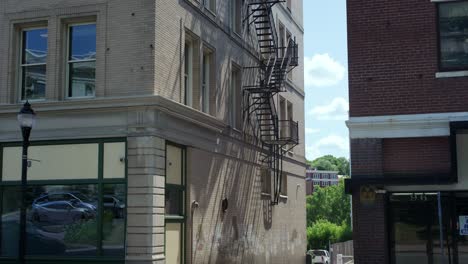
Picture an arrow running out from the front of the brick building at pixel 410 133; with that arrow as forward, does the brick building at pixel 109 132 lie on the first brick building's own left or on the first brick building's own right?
on the first brick building's own right

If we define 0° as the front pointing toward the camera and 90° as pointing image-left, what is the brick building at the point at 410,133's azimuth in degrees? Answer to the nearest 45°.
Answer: approximately 0°
